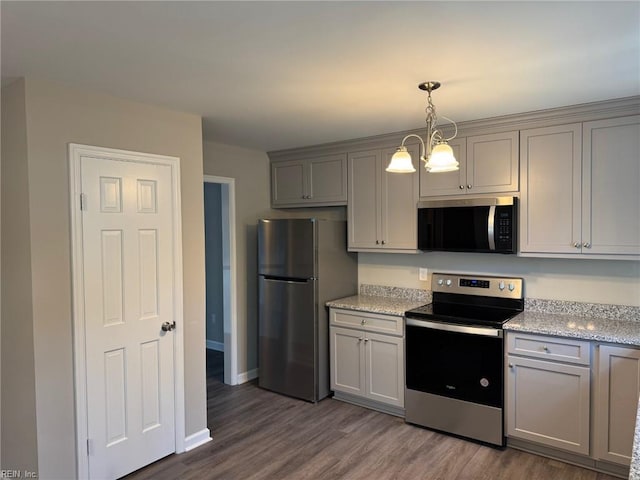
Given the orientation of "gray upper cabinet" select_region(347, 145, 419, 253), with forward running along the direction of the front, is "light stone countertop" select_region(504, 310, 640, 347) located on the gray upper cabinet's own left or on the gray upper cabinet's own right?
on the gray upper cabinet's own left

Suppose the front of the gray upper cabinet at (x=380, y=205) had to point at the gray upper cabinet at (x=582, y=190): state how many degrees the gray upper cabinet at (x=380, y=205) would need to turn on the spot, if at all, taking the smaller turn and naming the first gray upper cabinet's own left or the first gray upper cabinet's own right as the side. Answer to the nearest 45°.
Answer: approximately 90° to the first gray upper cabinet's own left

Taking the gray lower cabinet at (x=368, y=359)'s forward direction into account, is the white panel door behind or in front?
in front

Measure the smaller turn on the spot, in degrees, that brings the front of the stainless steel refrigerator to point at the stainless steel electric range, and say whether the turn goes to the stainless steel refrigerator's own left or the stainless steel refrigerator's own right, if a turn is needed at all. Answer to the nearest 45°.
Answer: approximately 90° to the stainless steel refrigerator's own left

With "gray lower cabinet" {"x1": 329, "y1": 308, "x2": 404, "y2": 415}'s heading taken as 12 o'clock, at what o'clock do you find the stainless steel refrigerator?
The stainless steel refrigerator is roughly at 2 o'clock from the gray lower cabinet.

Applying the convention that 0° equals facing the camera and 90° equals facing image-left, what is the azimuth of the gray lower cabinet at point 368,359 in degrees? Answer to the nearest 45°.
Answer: approximately 45°

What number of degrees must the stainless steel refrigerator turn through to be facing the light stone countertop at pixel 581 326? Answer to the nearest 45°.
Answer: approximately 90° to its left

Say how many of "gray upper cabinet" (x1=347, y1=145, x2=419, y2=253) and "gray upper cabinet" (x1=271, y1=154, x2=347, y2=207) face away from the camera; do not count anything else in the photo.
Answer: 0

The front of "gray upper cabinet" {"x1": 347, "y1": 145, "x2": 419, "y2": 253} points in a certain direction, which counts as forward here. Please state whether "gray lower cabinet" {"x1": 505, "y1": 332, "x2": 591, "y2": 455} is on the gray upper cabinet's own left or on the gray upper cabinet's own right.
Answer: on the gray upper cabinet's own left
